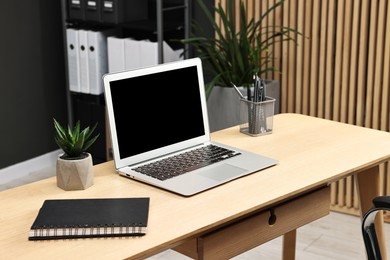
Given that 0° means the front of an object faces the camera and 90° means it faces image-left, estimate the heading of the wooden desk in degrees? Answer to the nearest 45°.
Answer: approximately 315°

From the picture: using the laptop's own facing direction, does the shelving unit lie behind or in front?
behind

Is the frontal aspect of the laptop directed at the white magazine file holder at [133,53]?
no

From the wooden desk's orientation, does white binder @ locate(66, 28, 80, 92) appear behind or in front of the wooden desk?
behind

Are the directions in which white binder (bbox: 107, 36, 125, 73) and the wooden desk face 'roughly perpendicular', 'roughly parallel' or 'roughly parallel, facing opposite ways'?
roughly parallel

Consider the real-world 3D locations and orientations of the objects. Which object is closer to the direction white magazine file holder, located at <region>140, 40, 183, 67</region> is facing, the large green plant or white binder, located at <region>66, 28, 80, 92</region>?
the large green plant

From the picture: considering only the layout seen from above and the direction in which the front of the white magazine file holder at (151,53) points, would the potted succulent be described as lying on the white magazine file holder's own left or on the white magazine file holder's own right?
on the white magazine file holder's own right

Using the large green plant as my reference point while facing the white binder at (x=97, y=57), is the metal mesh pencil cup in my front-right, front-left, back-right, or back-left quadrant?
back-left

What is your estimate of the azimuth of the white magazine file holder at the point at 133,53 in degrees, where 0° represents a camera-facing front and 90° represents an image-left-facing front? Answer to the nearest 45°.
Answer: approximately 315°

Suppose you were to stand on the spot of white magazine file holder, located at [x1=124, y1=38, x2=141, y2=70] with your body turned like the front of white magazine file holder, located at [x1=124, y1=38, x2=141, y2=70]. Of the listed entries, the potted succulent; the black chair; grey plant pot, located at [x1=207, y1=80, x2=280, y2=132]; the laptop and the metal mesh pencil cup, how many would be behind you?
0

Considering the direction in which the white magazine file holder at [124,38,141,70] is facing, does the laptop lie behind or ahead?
ahead

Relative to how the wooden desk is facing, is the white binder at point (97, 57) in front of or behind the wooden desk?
behind

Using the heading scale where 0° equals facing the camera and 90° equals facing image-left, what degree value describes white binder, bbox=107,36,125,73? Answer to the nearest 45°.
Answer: approximately 315°

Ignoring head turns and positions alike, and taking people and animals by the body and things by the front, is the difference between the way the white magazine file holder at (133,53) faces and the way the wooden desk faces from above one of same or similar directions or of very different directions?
same or similar directions

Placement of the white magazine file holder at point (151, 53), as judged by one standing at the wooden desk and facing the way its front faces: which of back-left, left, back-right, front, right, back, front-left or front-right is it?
back-left
